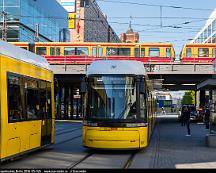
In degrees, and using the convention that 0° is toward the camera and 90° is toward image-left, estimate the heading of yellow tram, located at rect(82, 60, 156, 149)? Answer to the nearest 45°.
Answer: approximately 0°

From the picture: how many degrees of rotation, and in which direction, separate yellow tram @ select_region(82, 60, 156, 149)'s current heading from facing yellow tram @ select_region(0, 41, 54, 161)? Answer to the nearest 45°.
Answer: approximately 45° to its right
